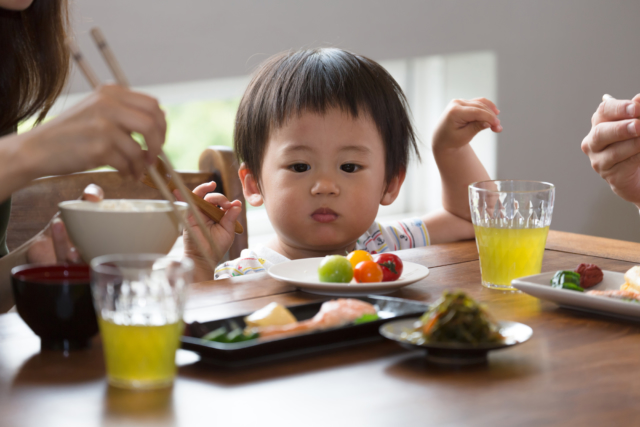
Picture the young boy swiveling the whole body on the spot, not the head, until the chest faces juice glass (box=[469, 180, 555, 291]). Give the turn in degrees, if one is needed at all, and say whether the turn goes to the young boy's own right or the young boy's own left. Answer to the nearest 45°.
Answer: approximately 45° to the young boy's own left

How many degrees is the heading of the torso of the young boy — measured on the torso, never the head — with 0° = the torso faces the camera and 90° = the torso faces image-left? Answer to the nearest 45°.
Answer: approximately 0°

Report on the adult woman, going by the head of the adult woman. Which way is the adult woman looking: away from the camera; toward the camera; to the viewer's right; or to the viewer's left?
to the viewer's right

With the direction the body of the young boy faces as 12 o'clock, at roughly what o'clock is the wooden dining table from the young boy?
The wooden dining table is roughly at 12 o'clock from the young boy.

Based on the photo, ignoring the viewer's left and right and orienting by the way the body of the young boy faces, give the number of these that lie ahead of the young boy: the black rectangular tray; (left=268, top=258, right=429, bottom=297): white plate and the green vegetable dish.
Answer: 3

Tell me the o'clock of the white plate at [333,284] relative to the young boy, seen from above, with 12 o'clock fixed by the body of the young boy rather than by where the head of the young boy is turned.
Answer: The white plate is roughly at 12 o'clock from the young boy.

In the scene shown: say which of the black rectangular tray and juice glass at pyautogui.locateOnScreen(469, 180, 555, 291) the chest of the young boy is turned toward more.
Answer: the black rectangular tray

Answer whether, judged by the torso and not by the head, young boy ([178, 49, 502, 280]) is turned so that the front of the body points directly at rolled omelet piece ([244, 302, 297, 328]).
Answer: yes
